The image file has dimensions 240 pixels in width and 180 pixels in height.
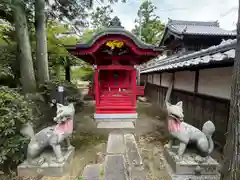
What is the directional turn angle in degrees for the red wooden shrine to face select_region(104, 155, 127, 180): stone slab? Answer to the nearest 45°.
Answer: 0° — it already faces it

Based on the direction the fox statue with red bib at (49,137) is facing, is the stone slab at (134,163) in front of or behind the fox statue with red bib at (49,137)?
in front

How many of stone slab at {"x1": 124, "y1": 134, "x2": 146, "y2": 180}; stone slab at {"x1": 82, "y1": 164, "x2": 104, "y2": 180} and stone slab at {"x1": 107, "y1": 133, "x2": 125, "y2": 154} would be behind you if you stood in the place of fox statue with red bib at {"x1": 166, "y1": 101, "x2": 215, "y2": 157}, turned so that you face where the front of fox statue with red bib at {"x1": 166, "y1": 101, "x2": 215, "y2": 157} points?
0

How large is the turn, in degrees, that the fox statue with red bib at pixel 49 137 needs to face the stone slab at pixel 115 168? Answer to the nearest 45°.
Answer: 0° — it already faces it

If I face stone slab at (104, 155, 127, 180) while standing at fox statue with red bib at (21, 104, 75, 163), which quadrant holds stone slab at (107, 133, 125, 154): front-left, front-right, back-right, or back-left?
front-left

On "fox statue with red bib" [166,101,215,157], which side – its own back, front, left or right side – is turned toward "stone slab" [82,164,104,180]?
front

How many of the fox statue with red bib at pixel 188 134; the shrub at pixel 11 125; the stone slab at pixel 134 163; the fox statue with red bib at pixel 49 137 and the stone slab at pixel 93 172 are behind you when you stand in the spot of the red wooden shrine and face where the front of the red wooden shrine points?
0

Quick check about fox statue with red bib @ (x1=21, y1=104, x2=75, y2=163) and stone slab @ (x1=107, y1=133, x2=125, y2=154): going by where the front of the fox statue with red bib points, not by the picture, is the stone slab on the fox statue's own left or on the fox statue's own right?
on the fox statue's own left

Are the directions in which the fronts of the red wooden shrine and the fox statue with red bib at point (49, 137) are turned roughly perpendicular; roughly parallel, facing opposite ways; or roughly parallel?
roughly perpendicular

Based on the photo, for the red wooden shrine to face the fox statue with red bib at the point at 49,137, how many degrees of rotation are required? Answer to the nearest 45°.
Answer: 0° — it already faces it

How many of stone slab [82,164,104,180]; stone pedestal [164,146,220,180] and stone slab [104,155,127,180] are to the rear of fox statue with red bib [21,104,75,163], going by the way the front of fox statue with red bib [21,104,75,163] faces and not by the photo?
0

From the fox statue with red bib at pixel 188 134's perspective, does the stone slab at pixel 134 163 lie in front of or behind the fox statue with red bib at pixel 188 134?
in front

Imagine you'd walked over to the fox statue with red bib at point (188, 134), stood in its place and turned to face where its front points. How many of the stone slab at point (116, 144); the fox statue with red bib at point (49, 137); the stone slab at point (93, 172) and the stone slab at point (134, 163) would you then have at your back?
0

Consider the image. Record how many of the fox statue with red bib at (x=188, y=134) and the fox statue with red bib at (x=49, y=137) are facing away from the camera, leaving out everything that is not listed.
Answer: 0

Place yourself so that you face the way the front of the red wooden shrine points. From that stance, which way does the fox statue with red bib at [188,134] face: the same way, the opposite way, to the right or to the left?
to the right

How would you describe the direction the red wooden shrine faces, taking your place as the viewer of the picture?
facing the viewer

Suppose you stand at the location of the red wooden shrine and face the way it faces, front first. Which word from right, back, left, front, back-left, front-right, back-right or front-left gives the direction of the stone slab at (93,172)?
front

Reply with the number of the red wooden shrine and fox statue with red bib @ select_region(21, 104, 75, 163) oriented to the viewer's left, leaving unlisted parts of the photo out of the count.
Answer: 0

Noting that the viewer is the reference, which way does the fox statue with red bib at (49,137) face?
facing the viewer and to the right of the viewer

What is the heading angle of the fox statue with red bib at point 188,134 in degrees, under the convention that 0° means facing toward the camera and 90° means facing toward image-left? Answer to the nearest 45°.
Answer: approximately 45°

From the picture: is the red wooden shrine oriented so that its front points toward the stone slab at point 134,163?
yes

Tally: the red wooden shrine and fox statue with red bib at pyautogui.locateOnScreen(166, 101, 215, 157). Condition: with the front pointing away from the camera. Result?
0
